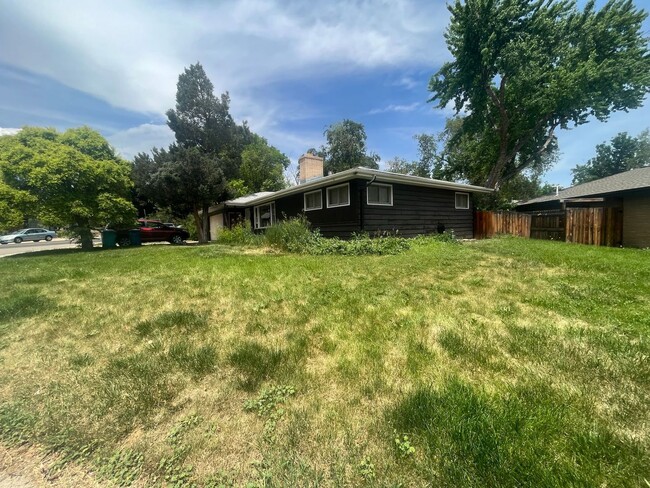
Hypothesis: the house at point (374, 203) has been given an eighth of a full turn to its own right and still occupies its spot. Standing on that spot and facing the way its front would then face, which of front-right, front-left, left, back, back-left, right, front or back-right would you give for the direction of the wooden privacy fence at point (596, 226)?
back

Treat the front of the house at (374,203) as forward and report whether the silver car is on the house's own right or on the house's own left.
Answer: on the house's own right

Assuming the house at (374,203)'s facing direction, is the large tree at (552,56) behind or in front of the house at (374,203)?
behind

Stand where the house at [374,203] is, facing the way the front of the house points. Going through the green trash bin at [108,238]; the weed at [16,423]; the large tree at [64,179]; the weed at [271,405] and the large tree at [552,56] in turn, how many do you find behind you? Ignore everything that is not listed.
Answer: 1

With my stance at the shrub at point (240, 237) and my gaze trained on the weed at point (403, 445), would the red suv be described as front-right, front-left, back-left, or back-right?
back-right

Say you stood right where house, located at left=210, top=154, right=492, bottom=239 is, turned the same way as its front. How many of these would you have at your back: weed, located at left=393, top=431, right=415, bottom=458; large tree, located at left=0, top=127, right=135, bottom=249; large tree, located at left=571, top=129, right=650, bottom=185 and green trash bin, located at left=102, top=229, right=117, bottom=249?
1

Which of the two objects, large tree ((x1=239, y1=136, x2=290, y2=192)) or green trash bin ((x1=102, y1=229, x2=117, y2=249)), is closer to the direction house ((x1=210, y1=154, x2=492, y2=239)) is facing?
the green trash bin
